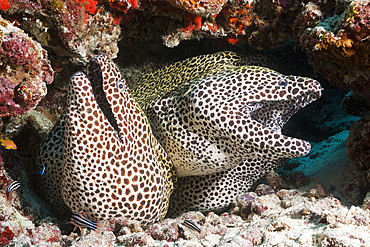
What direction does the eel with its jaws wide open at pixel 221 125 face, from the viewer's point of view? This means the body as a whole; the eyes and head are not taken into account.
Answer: to the viewer's right

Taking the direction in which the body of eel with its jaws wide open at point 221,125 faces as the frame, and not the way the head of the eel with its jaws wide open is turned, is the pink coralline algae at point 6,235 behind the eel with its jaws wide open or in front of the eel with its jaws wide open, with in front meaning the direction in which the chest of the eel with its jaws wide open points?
behind

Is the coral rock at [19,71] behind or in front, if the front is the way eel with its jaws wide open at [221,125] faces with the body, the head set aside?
behind
